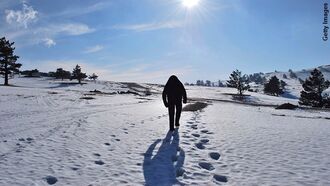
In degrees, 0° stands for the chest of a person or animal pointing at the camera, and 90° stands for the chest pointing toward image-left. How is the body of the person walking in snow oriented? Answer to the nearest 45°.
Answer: approximately 180°
